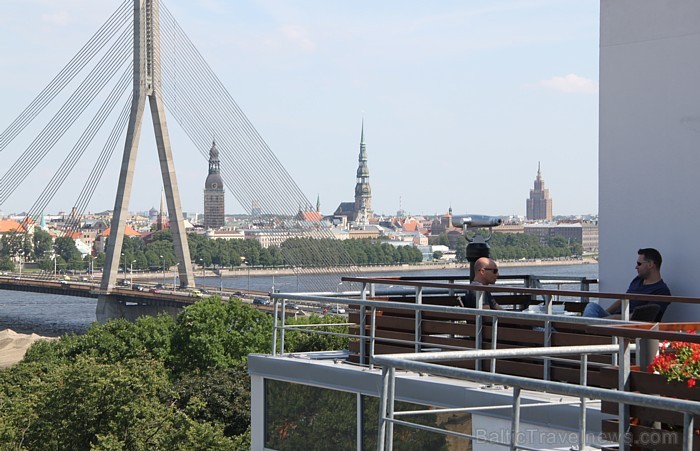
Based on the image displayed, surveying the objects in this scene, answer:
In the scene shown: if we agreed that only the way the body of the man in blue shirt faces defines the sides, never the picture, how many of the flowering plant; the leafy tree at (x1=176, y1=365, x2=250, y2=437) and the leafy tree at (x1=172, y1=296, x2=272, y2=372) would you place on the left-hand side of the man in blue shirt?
1

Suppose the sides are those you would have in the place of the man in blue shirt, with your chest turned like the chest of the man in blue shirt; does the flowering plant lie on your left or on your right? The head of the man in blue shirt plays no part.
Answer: on your left

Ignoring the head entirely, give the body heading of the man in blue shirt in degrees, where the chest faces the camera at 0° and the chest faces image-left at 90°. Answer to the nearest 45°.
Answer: approximately 90°
